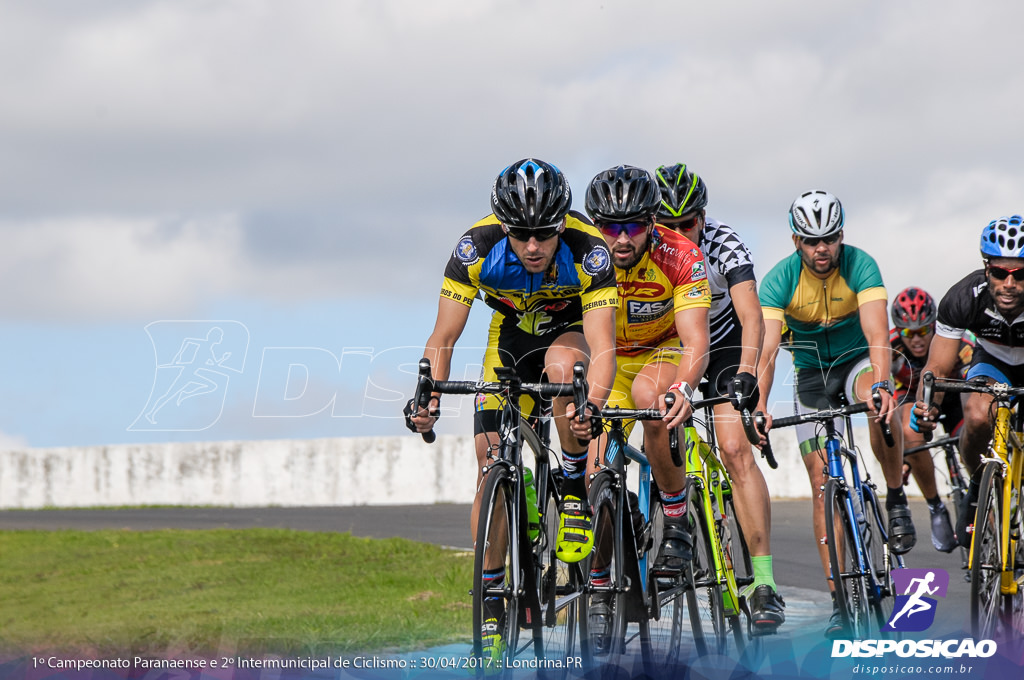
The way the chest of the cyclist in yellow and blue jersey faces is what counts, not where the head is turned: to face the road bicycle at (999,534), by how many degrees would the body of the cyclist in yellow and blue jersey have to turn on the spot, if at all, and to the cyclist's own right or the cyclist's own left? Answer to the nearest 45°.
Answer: approximately 90° to the cyclist's own left

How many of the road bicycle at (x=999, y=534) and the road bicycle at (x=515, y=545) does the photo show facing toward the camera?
2

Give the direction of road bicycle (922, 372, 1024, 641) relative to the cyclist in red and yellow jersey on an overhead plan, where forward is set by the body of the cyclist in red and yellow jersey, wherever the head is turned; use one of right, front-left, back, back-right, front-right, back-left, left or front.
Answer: back-left

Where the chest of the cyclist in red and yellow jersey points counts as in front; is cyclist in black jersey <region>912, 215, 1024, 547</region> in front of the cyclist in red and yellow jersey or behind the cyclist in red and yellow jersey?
behind

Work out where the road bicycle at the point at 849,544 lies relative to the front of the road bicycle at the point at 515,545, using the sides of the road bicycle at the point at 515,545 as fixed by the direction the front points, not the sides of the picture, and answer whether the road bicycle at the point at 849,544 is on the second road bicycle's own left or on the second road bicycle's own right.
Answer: on the second road bicycle's own left

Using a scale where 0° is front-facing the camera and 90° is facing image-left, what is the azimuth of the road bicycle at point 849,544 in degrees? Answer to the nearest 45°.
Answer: approximately 45°

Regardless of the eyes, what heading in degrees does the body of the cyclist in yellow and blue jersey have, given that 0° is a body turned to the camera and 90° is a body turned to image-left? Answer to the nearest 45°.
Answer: approximately 0°

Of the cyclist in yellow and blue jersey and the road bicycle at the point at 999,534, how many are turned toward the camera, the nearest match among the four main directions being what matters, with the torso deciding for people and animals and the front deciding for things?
2

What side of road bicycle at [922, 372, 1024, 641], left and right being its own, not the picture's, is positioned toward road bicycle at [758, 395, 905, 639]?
right
